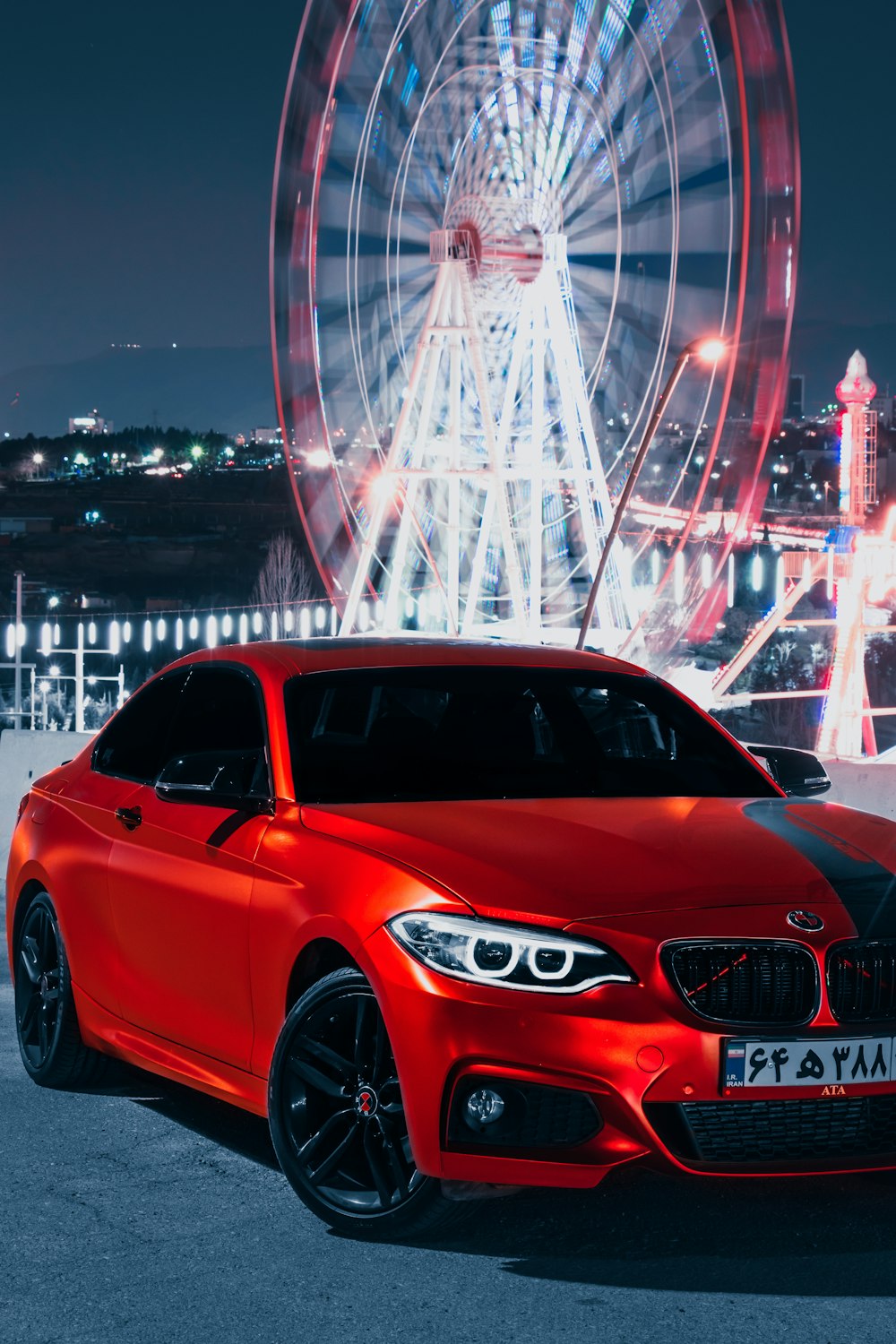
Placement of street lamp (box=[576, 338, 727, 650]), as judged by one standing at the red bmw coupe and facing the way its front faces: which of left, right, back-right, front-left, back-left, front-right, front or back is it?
back-left

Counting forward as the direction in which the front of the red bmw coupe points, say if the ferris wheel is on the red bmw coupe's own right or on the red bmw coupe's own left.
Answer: on the red bmw coupe's own left

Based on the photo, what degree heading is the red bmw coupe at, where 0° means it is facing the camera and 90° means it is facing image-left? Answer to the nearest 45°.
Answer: approximately 315°
